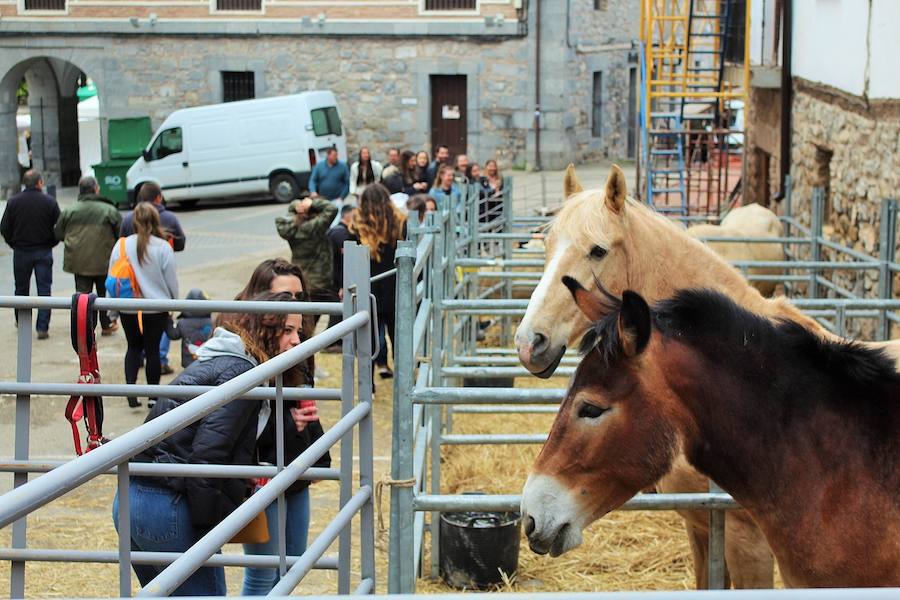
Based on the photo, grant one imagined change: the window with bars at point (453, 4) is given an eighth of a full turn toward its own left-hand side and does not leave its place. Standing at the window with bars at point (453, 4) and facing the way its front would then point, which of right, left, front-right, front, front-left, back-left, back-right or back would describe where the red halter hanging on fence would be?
front-right

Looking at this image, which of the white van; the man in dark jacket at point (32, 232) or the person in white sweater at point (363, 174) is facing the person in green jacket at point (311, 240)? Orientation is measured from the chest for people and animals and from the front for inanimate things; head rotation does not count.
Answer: the person in white sweater

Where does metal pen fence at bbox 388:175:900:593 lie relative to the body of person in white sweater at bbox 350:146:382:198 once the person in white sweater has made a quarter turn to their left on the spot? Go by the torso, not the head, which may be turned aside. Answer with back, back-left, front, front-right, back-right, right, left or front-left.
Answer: right

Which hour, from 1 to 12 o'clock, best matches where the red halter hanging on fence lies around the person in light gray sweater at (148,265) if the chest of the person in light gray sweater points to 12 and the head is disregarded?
The red halter hanging on fence is roughly at 6 o'clock from the person in light gray sweater.

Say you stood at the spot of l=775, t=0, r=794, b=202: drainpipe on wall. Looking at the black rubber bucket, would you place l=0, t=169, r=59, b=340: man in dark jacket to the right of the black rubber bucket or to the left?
right

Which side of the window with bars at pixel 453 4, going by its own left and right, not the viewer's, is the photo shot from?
front

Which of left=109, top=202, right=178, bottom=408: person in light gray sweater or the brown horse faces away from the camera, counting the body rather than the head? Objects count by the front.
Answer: the person in light gray sweater

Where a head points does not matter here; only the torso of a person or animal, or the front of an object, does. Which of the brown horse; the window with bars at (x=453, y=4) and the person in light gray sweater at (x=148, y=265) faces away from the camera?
the person in light gray sweater

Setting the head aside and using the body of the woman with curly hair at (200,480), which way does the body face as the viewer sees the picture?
to the viewer's right

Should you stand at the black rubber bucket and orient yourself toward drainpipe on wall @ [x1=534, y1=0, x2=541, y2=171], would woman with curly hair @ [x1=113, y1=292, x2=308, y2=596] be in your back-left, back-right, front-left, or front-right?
back-left

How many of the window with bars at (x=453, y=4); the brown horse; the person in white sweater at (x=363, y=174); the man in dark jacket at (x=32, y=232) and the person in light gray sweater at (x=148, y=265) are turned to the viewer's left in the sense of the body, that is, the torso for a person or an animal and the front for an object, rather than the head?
1

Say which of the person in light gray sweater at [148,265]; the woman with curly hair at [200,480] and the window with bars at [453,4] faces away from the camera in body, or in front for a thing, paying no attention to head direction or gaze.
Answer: the person in light gray sweater

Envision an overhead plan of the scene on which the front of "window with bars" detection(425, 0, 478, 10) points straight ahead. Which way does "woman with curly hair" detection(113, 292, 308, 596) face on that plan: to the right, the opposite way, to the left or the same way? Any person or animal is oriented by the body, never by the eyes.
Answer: to the left

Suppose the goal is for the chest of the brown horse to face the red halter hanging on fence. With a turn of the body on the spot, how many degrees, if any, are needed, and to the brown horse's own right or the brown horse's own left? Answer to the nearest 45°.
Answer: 0° — it already faces it

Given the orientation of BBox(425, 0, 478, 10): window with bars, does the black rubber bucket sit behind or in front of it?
in front

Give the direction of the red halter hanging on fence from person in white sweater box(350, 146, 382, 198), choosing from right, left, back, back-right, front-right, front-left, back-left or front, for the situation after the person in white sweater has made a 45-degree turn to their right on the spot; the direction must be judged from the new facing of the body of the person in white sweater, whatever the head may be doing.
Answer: front-left

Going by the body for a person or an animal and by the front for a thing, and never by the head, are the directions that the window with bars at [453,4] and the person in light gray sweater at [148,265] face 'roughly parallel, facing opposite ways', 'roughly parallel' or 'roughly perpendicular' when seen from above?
roughly parallel, facing opposite ways

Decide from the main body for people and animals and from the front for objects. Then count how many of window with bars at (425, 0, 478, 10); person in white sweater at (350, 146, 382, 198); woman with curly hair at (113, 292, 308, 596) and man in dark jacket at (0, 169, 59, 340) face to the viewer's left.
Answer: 0

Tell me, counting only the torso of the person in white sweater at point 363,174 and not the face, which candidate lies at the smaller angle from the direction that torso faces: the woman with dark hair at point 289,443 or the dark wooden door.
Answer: the woman with dark hair

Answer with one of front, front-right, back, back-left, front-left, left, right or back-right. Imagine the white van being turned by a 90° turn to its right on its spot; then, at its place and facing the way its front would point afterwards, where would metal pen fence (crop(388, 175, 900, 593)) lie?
back-right
